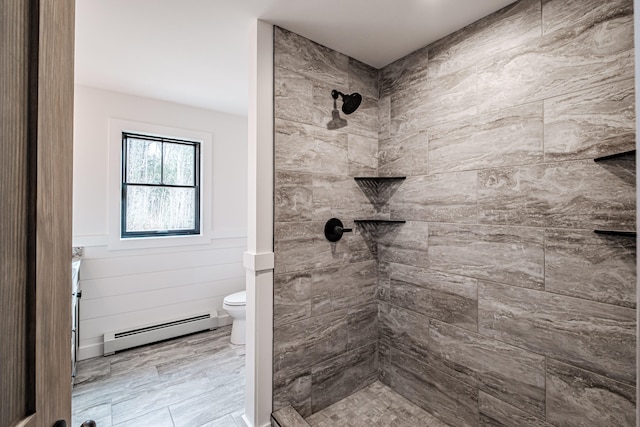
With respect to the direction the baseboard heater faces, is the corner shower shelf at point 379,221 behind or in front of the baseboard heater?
in front

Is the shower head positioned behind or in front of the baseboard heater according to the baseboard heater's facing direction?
in front

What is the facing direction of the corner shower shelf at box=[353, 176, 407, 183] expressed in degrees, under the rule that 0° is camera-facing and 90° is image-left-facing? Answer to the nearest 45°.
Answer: approximately 0°

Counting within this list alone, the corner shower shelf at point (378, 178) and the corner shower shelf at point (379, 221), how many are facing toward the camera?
2

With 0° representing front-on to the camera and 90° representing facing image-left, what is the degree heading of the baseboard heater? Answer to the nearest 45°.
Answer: approximately 315°
